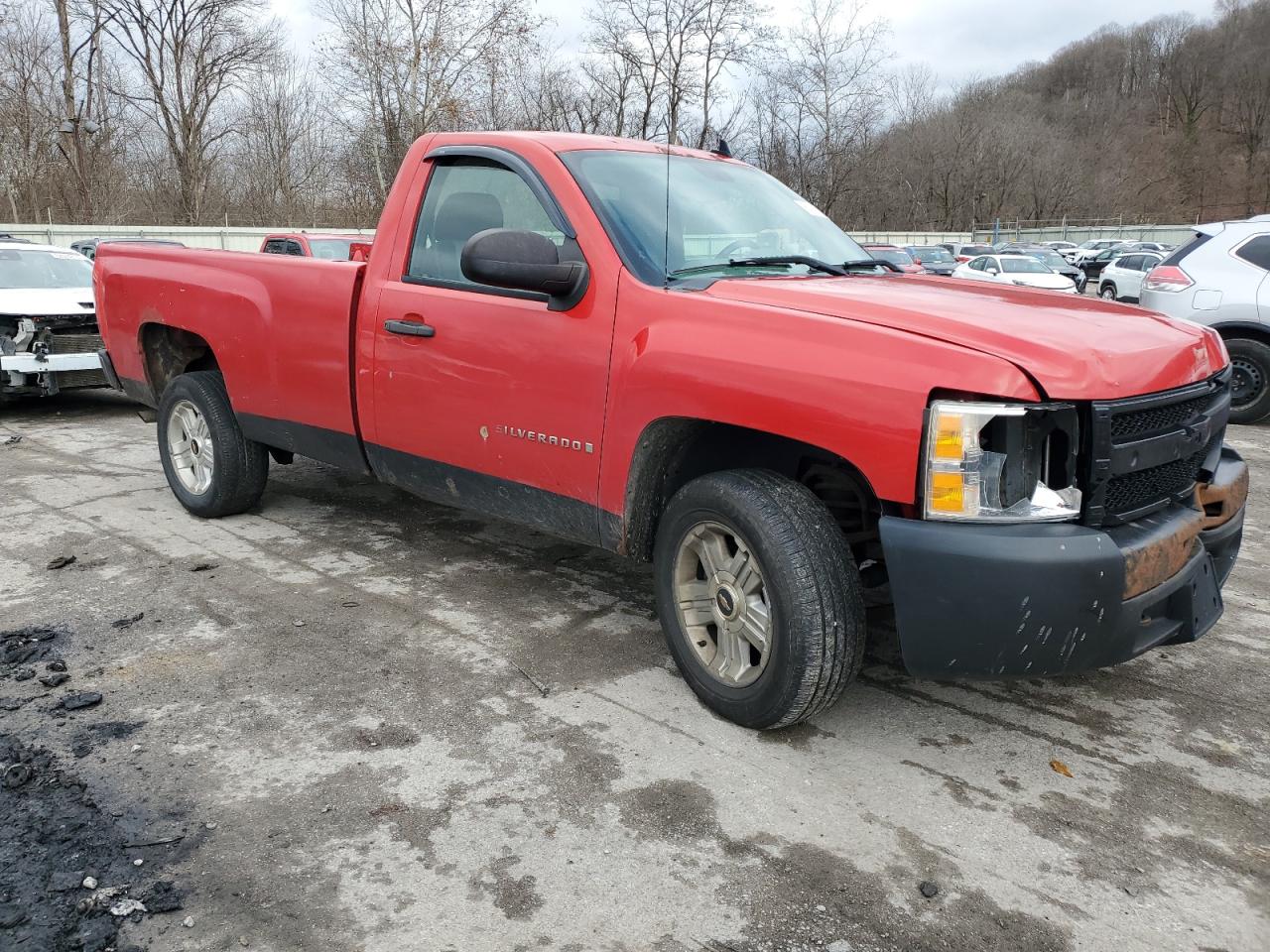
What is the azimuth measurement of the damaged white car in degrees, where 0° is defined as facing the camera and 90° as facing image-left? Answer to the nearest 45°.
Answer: approximately 0°

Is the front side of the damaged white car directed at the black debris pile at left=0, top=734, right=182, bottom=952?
yes

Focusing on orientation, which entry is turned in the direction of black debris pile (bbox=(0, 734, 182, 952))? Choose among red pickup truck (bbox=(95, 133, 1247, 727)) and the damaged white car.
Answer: the damaged white car

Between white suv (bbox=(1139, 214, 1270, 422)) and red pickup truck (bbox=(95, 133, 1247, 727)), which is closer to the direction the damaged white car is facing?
the red pickup truck

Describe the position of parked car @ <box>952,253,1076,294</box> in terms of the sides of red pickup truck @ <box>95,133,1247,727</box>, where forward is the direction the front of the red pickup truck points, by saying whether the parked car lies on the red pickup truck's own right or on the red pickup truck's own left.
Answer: on the red pickup truck's own left

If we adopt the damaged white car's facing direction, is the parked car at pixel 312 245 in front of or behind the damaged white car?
behind

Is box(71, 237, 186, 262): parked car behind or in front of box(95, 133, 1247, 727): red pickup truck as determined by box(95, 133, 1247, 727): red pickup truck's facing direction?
behind

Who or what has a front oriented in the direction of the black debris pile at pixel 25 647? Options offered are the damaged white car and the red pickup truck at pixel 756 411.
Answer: the damaged white car

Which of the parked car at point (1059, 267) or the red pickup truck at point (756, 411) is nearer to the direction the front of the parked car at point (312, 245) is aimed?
the red pickup truck
